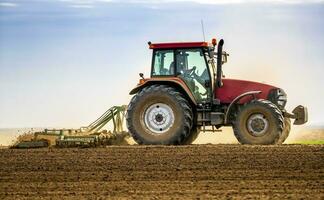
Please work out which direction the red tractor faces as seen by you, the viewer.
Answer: facing to the right of the viewer
